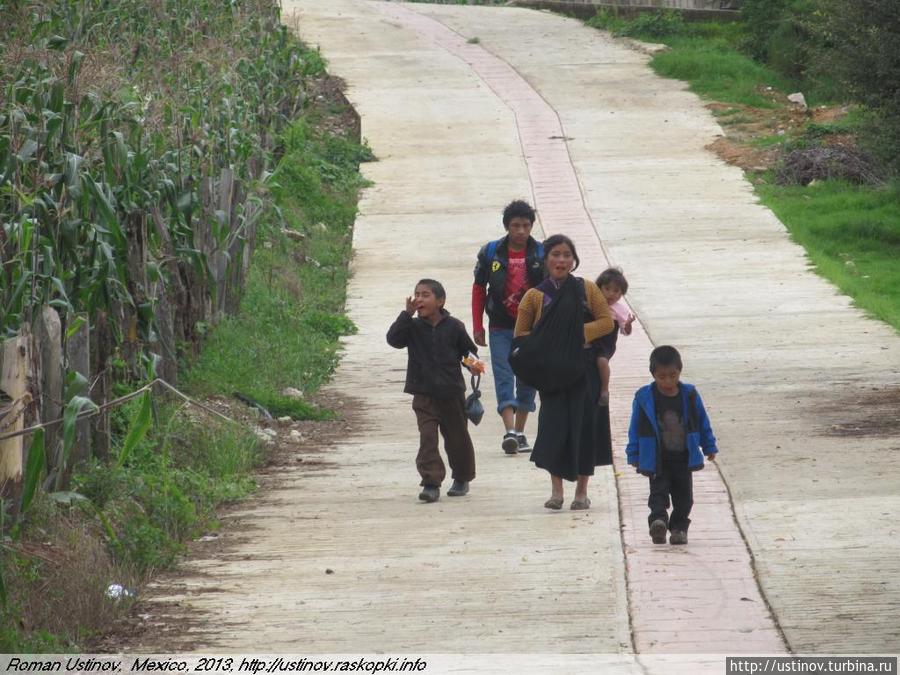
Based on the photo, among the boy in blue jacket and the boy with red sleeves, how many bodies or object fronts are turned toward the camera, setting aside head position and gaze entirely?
2

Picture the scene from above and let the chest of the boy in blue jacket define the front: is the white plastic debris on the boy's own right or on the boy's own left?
on the boy's own right

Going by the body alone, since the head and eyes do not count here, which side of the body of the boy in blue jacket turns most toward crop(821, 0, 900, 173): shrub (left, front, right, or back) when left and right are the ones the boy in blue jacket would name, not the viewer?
back

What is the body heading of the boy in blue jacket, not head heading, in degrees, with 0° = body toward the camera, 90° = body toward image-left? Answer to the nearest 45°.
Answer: approximately 0°

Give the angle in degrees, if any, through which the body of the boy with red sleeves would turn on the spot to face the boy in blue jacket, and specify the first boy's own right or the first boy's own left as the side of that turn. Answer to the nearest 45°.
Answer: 0° — they already face them

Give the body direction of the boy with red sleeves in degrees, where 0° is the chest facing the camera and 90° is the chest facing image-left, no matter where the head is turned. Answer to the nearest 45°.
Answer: approximately 0°

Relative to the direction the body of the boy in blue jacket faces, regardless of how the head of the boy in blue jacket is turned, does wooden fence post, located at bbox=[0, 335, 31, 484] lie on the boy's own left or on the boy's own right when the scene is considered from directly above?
on the boy's own right

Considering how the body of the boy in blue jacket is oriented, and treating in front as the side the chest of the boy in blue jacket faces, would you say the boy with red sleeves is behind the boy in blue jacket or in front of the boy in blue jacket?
behind

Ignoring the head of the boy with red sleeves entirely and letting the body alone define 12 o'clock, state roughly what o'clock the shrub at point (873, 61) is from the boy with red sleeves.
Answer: The shrub is roughly at 7 o'clock from the boy with red sleeves.
